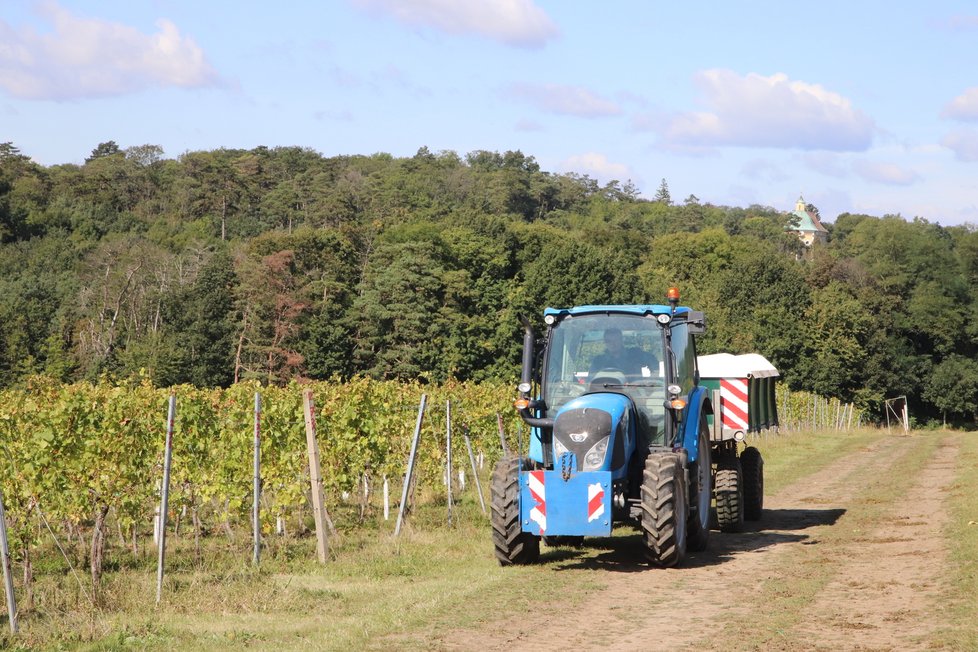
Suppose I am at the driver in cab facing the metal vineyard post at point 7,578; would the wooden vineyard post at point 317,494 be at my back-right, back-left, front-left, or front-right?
front-right

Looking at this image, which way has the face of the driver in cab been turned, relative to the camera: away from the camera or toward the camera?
toward the camera

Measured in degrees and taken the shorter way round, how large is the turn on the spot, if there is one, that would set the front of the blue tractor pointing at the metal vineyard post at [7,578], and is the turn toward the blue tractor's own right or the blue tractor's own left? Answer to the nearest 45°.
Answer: approximately 45° to the blue tractor's own right

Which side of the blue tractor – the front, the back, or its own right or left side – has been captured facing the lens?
front

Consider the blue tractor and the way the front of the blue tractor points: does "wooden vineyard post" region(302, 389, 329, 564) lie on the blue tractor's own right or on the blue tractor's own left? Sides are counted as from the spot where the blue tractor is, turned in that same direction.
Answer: on the blue tractor's own right
